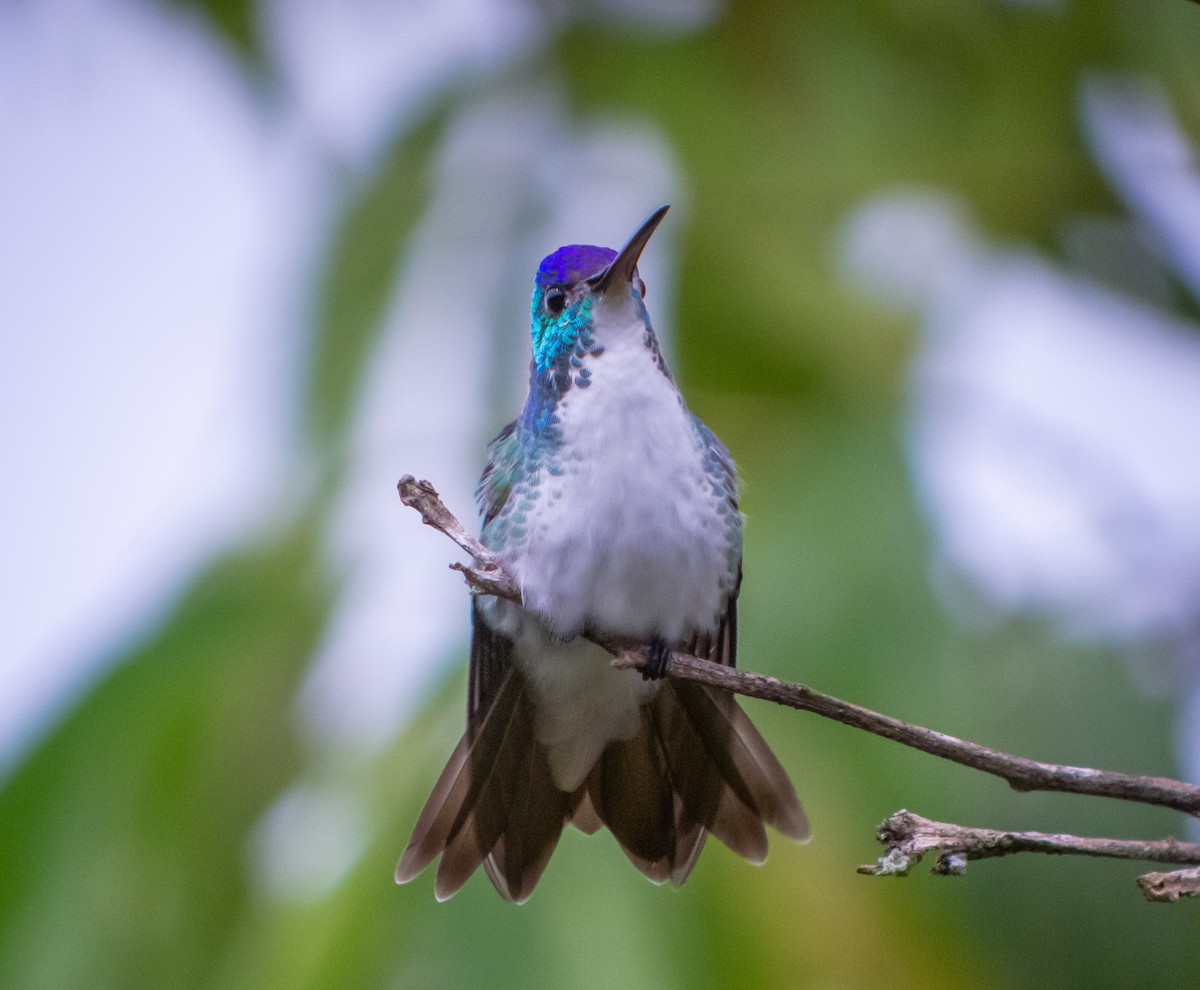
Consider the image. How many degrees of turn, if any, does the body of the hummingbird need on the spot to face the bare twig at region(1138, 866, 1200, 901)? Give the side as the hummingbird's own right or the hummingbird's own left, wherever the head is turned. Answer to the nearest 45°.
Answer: approximately 45° to the hummingbird's own left

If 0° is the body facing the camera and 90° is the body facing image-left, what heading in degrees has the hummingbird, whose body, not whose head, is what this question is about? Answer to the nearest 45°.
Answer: approximately 0°

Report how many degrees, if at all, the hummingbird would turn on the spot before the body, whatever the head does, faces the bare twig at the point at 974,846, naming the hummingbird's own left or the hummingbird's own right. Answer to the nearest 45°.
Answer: approximately 45° to the hummingbird's own left
